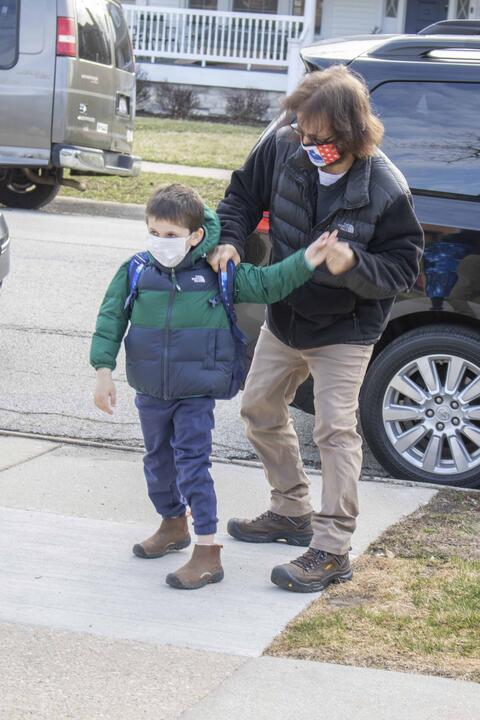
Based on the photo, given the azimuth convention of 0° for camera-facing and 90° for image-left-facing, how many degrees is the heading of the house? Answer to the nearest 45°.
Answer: approximately 0°

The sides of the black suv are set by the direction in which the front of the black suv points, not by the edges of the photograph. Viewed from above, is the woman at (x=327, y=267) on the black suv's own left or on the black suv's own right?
on the black suv's own right

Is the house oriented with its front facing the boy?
yes

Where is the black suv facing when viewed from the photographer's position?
facing to the right of the viewer

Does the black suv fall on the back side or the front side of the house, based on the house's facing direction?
on the front side

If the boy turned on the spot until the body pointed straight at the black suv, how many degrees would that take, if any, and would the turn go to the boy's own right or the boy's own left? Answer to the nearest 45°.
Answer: approximately 180°

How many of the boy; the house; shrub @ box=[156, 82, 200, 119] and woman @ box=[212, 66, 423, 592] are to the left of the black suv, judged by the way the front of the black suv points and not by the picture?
2

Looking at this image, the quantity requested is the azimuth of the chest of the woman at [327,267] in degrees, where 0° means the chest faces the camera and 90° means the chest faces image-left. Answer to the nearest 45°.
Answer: approximately 45°

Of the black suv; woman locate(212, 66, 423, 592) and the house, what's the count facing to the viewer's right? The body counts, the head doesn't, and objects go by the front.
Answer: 1

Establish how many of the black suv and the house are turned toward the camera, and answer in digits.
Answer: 1

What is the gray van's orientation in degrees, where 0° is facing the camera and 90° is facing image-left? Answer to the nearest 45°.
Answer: approximately 135°

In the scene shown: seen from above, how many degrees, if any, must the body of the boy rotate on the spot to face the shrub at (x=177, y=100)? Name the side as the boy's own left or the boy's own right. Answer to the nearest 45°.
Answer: approximately 135° to the boy's own right
